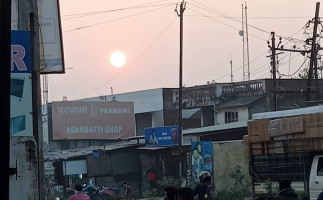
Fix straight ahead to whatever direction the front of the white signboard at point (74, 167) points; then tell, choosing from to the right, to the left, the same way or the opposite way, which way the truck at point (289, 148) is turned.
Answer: to the left

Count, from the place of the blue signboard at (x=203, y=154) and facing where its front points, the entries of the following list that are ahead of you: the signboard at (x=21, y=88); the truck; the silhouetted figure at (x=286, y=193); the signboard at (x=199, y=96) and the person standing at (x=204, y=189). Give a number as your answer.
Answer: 4

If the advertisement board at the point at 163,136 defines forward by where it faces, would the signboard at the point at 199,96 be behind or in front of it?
behind

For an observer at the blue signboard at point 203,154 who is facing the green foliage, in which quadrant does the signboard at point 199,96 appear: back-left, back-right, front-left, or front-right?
back-left

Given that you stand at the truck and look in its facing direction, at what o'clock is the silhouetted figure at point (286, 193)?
The silhouetted figure is roughly at 3 o'clock from the truck.

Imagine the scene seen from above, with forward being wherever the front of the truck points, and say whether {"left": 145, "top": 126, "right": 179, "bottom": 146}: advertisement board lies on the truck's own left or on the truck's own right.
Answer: on the truck's own left

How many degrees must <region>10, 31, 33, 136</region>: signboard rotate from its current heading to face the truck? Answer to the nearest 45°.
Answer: approximately 135° to its left

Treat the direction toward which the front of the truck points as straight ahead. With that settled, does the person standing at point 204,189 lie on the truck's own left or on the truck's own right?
on the truck's own right
